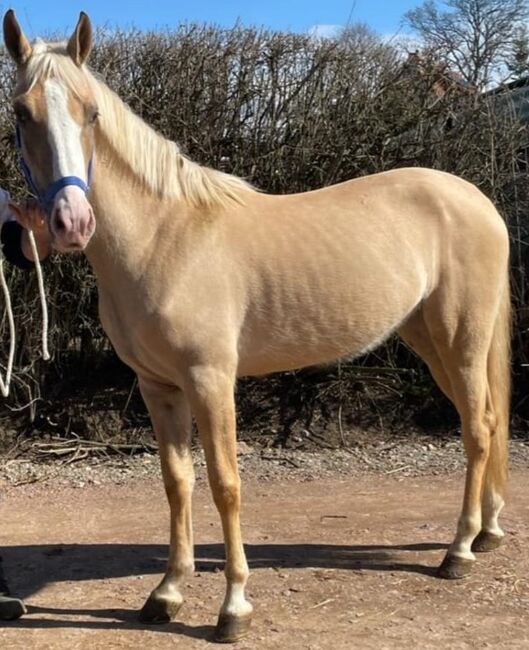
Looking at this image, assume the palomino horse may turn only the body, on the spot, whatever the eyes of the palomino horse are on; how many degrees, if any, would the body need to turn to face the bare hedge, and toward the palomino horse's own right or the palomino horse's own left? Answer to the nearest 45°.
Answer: approximately 135° to the palomino horse's own right

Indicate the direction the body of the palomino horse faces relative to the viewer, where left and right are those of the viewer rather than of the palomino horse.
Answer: facing the viewer and to the left of the viewer
